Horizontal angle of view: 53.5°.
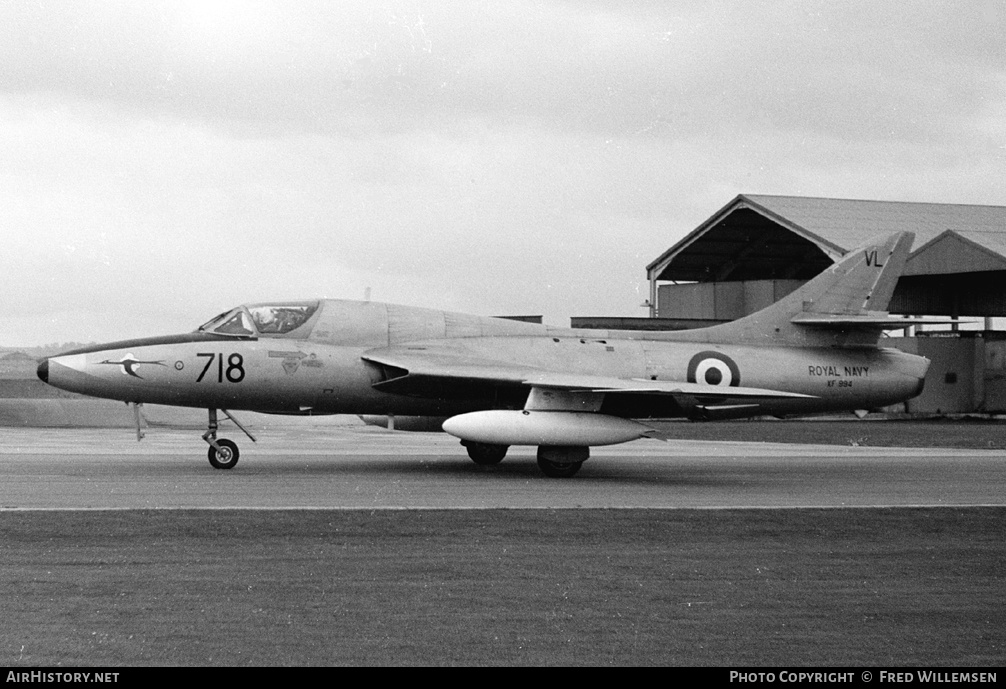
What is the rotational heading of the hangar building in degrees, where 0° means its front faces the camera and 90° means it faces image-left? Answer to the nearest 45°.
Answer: approximately 45°

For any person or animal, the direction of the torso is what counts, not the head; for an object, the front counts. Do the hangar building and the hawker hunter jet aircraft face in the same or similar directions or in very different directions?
same or similar directions

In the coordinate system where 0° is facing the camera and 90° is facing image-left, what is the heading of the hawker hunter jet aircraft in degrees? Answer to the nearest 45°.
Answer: approximately 90°

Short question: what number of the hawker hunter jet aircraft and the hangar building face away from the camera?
0

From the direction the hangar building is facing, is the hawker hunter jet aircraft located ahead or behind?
ahead

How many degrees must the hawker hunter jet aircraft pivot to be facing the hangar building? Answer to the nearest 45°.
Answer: approximately 135° to its right
